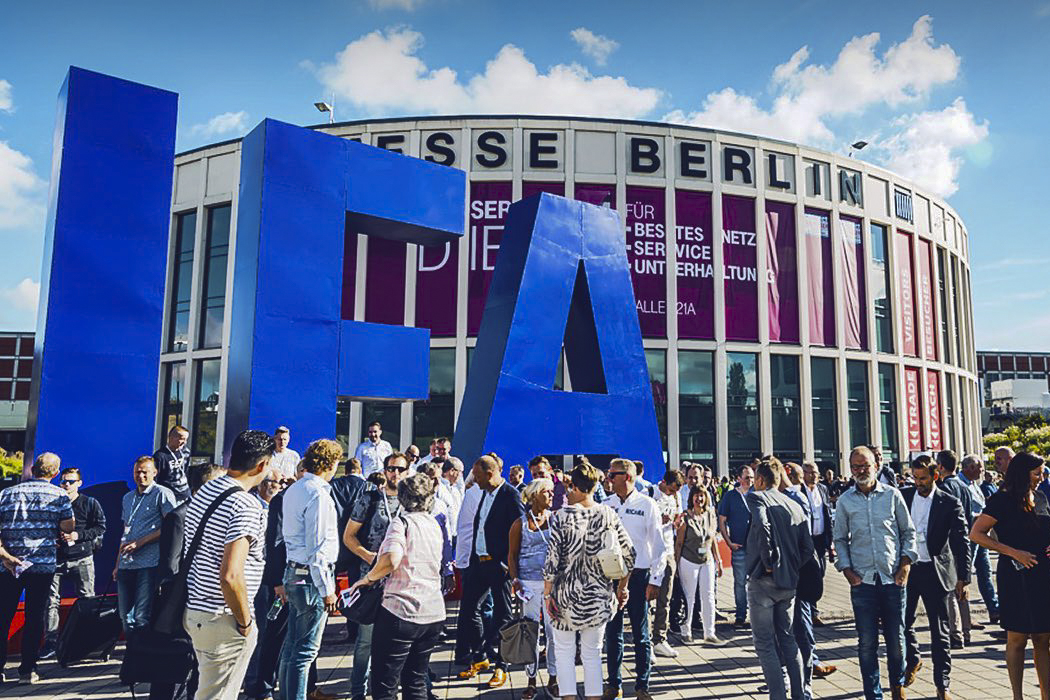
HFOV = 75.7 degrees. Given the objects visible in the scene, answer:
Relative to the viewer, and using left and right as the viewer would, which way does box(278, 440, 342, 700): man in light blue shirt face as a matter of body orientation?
facing away from the viewer and to the right of the viewer

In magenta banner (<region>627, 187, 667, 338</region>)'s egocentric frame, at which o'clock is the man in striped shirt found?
The man in striped shirt is roughly at 12 o'clock from the magenta banner.

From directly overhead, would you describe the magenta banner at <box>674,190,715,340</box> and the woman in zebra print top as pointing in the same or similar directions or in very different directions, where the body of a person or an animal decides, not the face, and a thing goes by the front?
very different directions

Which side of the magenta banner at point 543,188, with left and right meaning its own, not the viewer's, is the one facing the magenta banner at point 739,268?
left

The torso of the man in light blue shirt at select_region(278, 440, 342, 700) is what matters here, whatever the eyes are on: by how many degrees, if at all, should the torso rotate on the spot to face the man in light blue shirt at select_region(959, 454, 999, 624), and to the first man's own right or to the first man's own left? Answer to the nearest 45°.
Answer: approximately 45° to the first man's own right

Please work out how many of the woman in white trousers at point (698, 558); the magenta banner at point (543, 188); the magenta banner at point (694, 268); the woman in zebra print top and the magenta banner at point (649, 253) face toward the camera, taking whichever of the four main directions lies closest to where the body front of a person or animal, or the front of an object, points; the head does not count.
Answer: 4

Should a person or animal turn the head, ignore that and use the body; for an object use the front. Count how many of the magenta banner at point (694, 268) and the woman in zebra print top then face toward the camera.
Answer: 1

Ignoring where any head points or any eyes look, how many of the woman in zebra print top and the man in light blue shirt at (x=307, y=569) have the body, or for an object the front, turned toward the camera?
0

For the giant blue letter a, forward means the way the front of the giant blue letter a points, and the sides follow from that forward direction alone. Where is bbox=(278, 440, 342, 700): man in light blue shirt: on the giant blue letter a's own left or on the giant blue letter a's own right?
on the giant blue letter a's own right

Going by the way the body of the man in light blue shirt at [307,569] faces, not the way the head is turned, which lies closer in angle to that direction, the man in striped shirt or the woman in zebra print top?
the woman in zebra print top

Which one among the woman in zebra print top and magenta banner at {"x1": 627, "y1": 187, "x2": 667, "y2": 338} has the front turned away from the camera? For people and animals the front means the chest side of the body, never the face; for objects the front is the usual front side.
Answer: the woman in zebra print top

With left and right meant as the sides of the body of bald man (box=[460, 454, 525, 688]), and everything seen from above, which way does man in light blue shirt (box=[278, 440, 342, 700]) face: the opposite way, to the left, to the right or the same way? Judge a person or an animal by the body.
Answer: the opposite way

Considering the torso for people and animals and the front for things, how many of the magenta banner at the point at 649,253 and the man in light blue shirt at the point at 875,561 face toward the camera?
2
